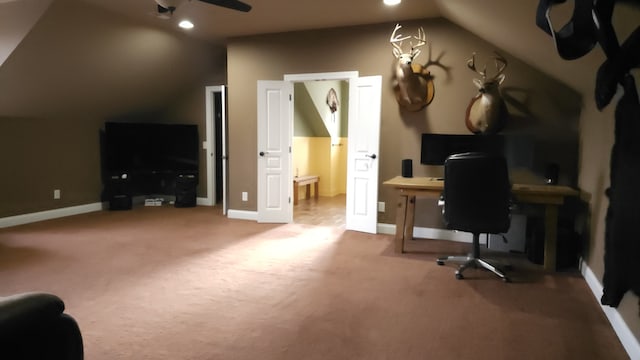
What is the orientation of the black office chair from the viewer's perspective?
away from the camera

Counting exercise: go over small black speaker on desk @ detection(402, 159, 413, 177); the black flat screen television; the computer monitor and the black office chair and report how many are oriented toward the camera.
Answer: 3

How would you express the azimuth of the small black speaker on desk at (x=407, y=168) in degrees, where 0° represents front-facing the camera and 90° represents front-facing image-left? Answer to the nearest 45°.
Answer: approximately 0°

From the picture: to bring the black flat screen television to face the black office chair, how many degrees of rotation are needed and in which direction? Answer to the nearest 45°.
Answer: approximately 45° to its left

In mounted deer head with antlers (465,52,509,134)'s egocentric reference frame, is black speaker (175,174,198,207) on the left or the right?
on its right

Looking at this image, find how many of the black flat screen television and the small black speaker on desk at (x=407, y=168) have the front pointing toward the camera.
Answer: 2

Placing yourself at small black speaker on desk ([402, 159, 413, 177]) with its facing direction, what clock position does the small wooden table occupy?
The small wooden table is roughly at 5 o'clock from the small black speaker on desk.

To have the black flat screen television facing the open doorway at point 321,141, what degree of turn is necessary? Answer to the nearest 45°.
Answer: approximately 90° to its left

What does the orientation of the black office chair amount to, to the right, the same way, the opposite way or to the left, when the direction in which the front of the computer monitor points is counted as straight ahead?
the opposite way

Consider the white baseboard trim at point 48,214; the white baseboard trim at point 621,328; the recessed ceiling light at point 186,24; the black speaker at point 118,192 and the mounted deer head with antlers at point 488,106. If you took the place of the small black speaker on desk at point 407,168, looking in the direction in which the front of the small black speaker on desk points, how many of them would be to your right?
3

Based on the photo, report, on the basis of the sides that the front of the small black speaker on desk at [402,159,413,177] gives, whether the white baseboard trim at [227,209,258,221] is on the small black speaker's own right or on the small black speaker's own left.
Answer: on the small black speaker's own right
